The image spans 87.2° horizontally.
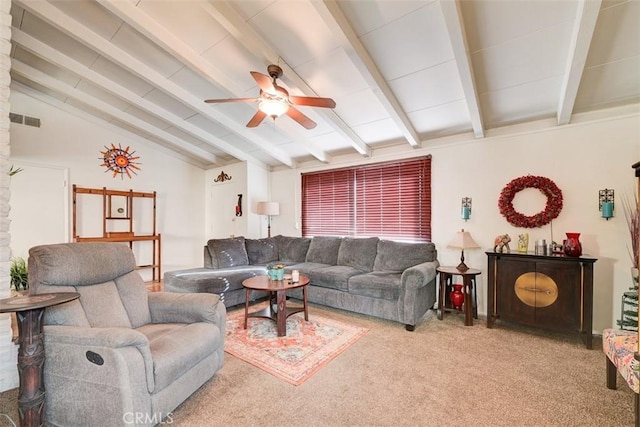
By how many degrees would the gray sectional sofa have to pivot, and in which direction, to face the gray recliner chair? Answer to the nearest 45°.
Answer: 0° — it already faces it

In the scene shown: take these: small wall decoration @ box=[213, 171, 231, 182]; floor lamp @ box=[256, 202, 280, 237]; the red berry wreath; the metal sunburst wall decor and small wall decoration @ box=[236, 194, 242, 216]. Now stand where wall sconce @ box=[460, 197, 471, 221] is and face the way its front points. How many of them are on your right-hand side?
4

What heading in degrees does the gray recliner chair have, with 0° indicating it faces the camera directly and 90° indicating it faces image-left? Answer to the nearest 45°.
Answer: approximately 315°

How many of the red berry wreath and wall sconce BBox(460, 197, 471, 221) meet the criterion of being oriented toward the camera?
2

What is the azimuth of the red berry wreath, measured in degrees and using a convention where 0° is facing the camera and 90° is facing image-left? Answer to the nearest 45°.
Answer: approximately 0°

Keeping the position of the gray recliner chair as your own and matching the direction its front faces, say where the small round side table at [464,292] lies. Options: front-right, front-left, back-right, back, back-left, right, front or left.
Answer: front-left

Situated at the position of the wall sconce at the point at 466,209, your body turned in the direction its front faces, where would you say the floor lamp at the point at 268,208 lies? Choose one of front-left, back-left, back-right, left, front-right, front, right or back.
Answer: right

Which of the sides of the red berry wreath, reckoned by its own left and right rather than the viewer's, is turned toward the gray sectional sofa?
right

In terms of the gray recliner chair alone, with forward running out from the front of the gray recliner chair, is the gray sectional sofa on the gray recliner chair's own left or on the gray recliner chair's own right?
on the gray recliner chair's own left

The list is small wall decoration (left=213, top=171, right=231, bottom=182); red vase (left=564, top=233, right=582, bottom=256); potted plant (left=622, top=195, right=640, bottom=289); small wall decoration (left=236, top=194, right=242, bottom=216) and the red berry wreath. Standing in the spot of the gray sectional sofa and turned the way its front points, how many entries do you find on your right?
2
